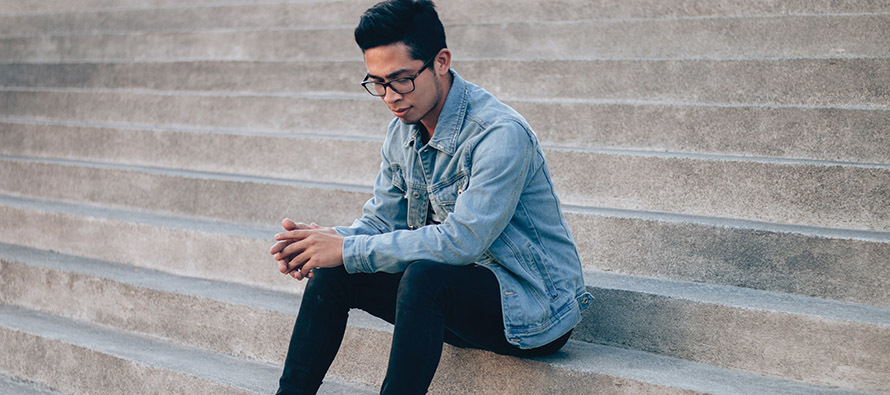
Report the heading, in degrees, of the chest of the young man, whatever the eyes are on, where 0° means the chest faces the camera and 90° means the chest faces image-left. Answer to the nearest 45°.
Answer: approximately 45°
